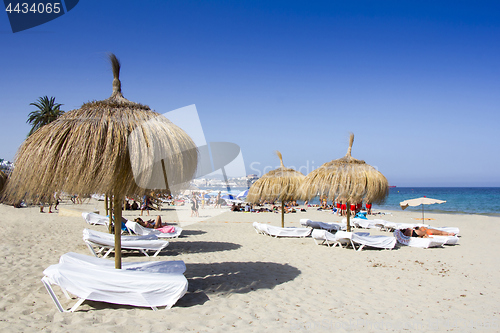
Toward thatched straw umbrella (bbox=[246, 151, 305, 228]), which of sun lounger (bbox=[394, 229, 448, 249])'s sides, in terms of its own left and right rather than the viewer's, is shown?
back

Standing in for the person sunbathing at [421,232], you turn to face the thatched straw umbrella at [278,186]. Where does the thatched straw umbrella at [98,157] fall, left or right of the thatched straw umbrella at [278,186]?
left

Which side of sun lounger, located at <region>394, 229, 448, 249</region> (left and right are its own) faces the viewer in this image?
right

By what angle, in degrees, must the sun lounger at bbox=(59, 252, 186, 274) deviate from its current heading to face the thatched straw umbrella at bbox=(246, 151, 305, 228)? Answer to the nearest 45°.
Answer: approximately 45° to its left

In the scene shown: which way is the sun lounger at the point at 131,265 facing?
to the viewer's right

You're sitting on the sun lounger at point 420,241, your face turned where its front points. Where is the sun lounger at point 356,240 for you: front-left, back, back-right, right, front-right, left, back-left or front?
back-right
